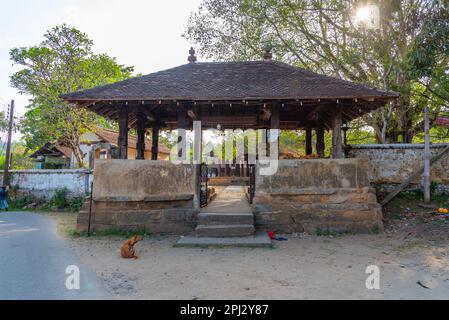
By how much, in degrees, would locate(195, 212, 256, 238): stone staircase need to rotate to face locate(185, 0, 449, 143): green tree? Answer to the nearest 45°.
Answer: approximately 135° to its left

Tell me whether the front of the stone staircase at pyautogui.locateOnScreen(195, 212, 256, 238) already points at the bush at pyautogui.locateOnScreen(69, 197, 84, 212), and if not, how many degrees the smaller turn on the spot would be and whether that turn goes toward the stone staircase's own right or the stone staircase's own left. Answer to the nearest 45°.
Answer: approximately 135° to the stone staircase's own right

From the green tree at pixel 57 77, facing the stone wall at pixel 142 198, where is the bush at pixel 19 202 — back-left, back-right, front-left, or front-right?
front-right

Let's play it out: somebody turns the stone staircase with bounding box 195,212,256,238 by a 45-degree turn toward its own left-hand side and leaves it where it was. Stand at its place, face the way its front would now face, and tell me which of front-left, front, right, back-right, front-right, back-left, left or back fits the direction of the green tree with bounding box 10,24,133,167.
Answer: back

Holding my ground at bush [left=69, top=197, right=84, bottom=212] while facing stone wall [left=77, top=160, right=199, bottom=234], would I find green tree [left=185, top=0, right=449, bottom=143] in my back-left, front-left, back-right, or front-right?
front-left

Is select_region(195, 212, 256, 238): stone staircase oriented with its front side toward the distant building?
no

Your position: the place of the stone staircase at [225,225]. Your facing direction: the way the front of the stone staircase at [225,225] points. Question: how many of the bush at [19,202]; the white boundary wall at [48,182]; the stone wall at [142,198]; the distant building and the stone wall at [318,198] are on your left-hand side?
1

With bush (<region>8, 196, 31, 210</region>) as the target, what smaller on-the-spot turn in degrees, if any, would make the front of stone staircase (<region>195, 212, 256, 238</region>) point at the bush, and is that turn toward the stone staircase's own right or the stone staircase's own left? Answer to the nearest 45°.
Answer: approximately 135° to the stone staircase's own right

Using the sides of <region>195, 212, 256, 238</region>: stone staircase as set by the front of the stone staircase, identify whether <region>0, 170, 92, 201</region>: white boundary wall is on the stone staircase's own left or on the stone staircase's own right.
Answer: on the stone staircase's own right

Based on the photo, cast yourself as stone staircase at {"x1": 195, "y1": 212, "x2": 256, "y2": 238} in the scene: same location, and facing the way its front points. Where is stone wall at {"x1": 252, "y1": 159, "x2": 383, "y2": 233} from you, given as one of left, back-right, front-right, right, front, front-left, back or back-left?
left

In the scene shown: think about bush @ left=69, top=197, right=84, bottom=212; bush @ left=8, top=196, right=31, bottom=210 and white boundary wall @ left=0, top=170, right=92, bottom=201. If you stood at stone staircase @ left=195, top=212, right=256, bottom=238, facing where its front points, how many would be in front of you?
0

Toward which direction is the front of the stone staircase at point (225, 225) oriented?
toward the camera

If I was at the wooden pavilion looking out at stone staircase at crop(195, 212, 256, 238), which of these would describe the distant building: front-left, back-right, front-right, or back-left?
back-right

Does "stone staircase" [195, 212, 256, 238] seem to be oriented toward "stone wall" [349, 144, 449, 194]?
no
